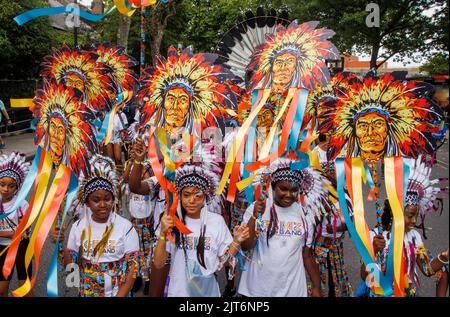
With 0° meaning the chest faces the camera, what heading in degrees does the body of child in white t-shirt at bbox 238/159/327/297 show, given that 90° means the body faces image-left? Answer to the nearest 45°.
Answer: approximately 0°

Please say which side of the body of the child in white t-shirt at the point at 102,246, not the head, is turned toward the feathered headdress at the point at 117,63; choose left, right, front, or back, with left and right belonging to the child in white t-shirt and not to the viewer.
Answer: back

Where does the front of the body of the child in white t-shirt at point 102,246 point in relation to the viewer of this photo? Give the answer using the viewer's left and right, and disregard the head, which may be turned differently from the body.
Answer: facing the viewer

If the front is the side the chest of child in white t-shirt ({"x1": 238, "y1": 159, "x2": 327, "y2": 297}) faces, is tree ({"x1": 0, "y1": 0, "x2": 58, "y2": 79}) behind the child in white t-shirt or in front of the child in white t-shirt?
behind

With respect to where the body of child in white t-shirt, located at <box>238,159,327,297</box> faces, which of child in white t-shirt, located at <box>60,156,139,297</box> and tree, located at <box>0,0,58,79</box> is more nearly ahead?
the child in white t-shirt

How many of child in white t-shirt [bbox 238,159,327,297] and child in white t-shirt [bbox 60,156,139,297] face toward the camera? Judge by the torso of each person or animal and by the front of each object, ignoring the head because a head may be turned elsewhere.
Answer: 2

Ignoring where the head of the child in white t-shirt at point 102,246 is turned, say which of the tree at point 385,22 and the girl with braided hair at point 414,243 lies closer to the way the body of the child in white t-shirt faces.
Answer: the girl with braided hair

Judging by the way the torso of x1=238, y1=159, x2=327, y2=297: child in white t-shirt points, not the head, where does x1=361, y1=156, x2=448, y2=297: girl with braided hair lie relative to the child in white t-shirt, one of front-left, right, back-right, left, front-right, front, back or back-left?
left

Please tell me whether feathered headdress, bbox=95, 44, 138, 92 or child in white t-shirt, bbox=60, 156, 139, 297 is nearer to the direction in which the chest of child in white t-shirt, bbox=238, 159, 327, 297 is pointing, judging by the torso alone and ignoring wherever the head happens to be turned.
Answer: the child in white t-shirt

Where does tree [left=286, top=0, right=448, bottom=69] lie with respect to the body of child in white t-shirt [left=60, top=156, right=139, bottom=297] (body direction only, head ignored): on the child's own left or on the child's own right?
on the child's own left

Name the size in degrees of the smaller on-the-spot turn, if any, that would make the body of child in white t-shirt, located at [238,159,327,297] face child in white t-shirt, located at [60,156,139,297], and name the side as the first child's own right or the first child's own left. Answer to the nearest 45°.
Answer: approximately 90° to the first child's own right
